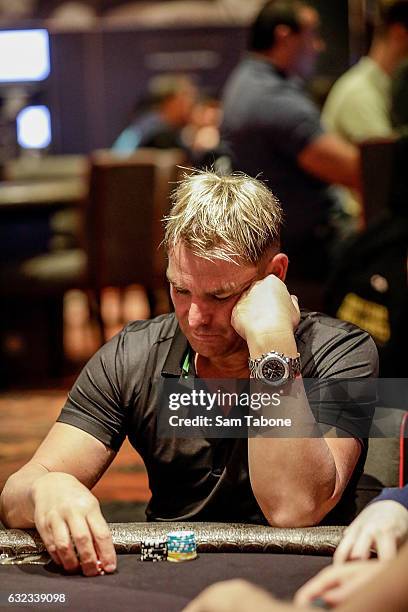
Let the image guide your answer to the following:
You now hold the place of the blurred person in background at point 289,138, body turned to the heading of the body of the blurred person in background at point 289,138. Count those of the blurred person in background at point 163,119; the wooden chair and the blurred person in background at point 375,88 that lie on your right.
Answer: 0

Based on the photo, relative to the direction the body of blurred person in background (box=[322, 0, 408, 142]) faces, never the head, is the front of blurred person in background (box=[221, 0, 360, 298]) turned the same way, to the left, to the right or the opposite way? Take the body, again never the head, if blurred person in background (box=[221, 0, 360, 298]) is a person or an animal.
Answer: the same way

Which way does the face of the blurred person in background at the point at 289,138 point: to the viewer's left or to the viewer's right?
to the viewer's right

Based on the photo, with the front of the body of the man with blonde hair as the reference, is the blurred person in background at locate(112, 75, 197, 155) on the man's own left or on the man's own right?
on the man's own right

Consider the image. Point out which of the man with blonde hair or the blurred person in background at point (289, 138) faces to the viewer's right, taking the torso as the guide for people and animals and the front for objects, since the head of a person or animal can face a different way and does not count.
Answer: the blurred person in background

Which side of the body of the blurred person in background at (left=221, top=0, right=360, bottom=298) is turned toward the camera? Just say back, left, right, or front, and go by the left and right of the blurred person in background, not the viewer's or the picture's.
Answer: right

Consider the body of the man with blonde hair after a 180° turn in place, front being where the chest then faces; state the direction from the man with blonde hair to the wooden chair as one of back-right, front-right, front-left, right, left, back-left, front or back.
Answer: front-left
